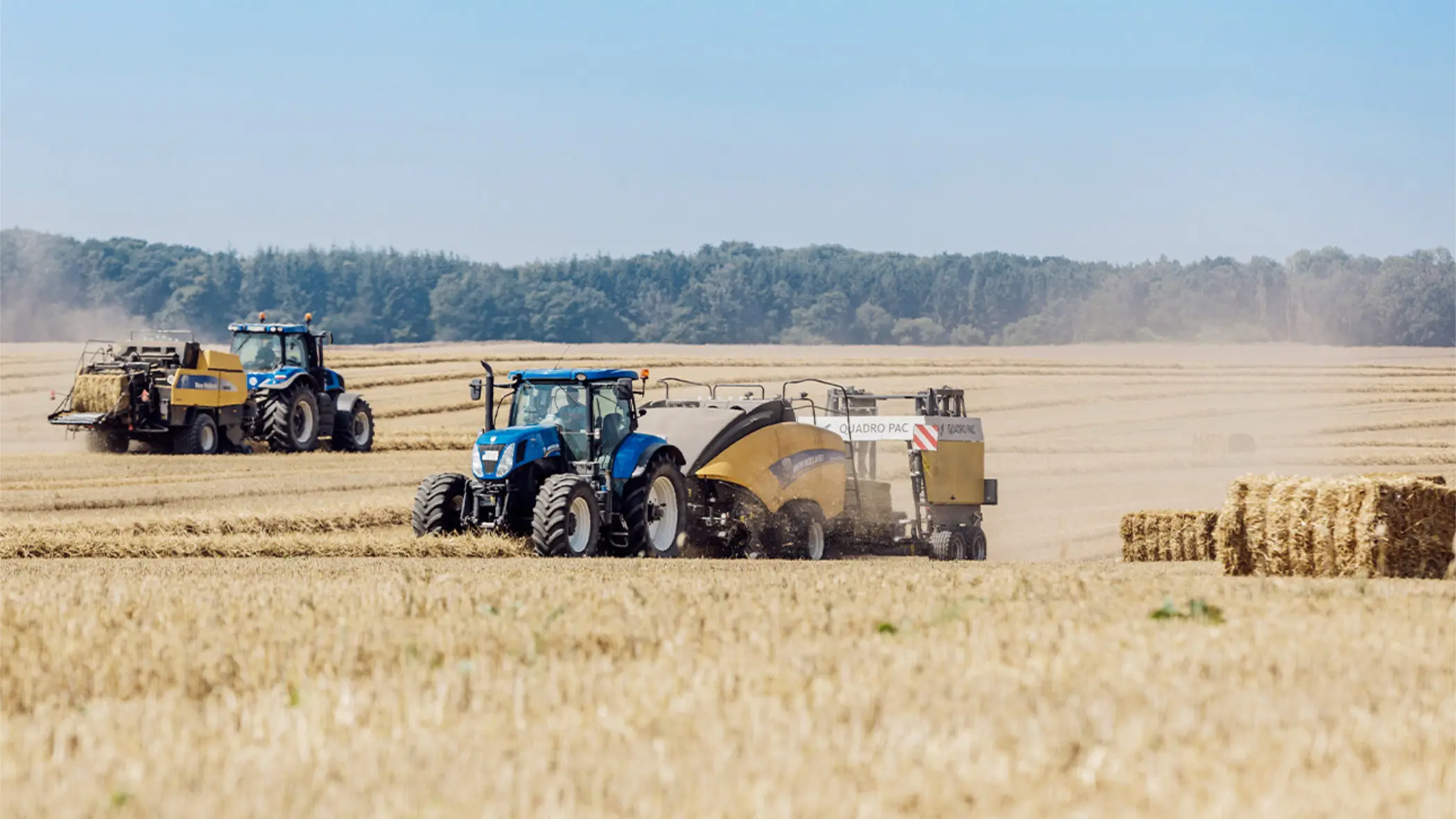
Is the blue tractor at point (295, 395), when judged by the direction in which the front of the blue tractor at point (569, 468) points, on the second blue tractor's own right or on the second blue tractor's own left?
on the second blue tractor's own right

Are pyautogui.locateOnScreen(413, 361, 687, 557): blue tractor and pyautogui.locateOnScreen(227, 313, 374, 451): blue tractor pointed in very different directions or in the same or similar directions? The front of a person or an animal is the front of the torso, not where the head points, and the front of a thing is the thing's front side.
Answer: very different directions

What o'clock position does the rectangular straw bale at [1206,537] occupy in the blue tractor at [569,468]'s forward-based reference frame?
The rectangular straw bale is roughly at 7 o'clock from the blue tractor.

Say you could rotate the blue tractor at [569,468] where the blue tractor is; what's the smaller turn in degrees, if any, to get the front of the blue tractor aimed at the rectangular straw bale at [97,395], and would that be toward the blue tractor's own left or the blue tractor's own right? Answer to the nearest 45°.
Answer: approximately 90° to the blue tractor's own right

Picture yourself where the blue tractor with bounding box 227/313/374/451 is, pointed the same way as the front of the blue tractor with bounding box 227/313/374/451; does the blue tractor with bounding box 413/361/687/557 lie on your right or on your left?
on your right

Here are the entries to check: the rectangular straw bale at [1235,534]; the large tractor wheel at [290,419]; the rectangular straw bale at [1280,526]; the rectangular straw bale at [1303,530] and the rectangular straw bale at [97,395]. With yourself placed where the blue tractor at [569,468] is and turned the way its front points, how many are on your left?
3

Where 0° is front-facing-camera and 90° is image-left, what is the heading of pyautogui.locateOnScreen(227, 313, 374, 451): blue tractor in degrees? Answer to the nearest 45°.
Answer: approximately 225°
